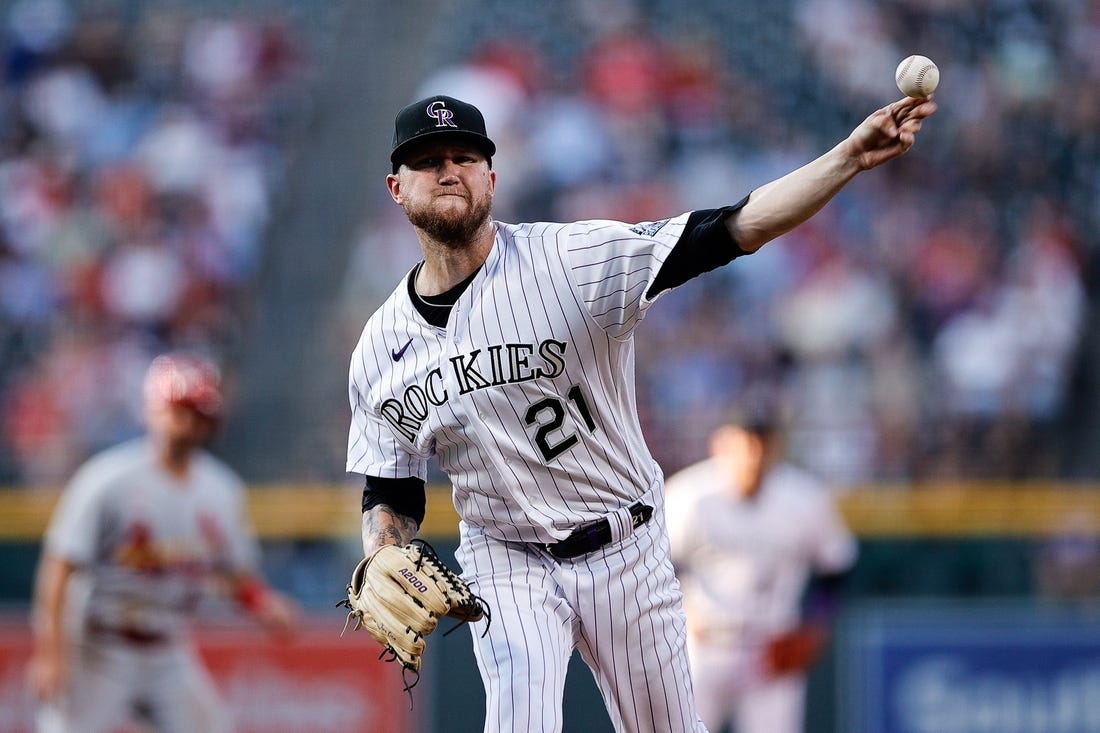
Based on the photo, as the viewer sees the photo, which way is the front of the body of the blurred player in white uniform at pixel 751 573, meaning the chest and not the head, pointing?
toward the camera

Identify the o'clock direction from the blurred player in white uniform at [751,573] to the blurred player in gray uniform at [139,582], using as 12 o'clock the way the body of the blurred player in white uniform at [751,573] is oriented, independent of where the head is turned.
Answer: the blurred player in gray uniform at [139,582] is roughly at 2 o'clock from the blurred player in white uniform at [751,573].
